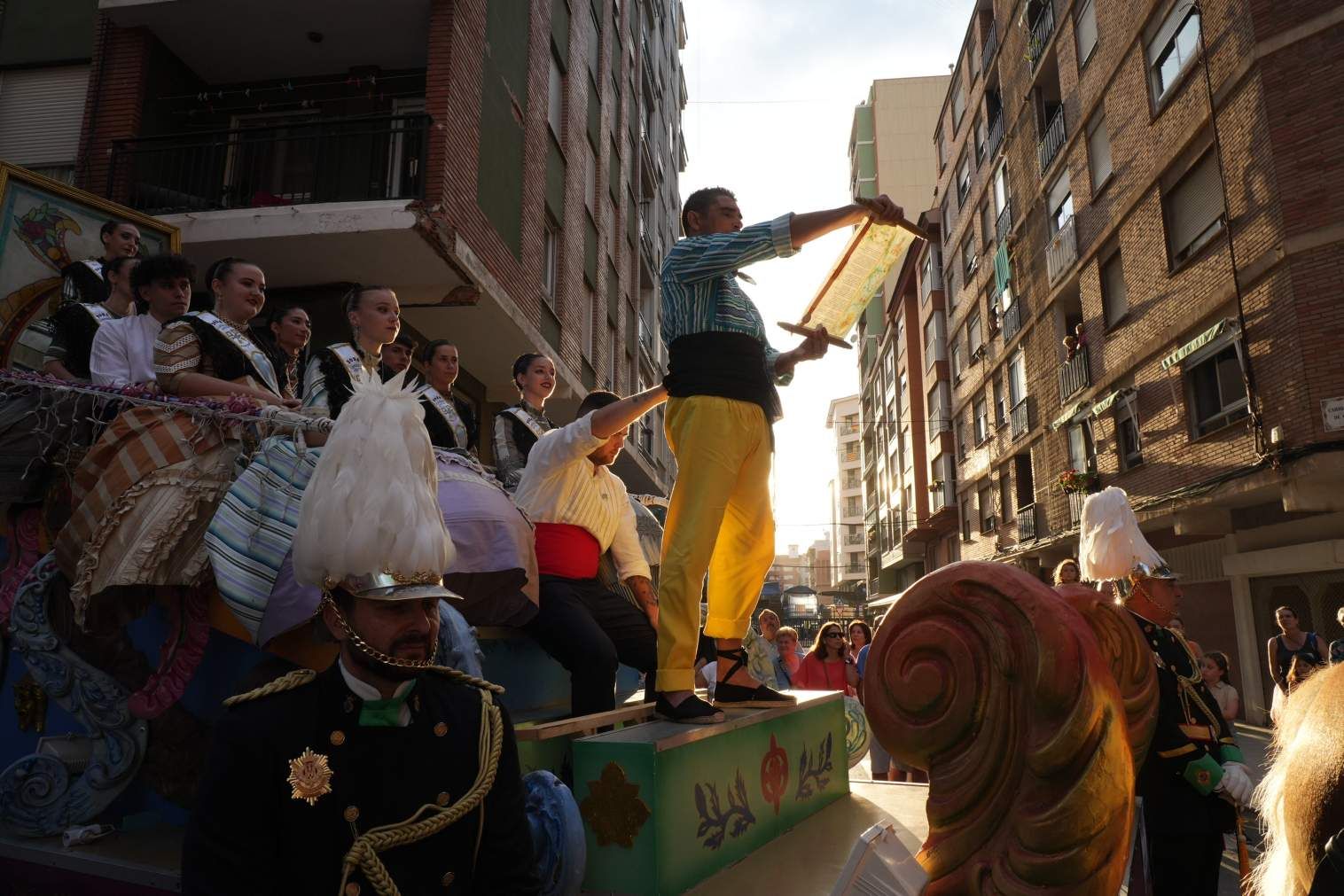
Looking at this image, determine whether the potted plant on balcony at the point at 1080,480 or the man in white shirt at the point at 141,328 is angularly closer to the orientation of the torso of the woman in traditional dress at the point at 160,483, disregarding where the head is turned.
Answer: the potted plant on balcony

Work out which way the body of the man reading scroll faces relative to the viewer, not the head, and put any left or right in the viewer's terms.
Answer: facing to the right of the viewer

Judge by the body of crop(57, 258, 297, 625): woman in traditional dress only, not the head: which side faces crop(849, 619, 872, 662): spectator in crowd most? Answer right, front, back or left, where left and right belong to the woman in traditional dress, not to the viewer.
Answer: left

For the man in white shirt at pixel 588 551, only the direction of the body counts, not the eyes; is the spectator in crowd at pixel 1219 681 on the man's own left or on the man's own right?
on the man's own left

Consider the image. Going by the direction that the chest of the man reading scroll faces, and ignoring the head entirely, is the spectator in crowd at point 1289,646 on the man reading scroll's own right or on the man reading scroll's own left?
on the man reading scroll's own left

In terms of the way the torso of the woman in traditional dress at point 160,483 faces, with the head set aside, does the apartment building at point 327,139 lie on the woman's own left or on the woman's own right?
on the woman's own left

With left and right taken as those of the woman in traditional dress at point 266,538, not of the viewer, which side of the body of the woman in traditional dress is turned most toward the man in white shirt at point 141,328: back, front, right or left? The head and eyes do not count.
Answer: back

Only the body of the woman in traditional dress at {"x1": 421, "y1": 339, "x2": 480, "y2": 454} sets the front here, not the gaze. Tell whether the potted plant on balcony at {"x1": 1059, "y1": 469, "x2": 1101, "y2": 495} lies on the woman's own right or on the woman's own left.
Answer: on the woman's own left

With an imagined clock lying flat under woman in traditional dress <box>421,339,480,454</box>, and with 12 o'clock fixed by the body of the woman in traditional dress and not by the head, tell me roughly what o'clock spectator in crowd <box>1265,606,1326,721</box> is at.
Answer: The spectator in crowd is roughly at 10 o'clock from the woman in traditional dress.
